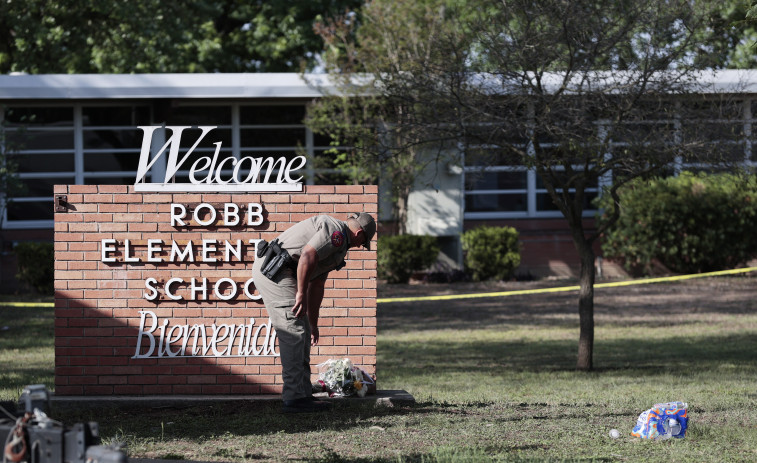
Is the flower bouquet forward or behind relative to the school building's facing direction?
forward

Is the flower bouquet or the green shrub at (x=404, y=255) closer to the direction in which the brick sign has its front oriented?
the flower bouquet

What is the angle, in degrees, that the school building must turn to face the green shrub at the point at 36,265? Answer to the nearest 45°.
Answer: approximately 45° to its right

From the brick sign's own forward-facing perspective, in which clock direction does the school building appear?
The school building is roughly at 6 o'clock from the brick sign.

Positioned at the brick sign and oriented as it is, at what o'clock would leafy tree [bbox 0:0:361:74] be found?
The leafy tree is roughly at 6 o'clock from the brick sign.

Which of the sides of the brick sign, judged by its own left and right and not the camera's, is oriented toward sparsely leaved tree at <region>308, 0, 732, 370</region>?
left

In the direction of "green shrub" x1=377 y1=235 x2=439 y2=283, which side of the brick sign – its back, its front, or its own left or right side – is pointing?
back

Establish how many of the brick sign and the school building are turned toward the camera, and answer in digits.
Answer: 2

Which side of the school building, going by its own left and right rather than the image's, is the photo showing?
front

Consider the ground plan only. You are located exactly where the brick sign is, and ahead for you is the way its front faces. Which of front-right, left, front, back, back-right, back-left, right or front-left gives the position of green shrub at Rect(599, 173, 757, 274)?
back-left

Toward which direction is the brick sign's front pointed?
toward the camera
